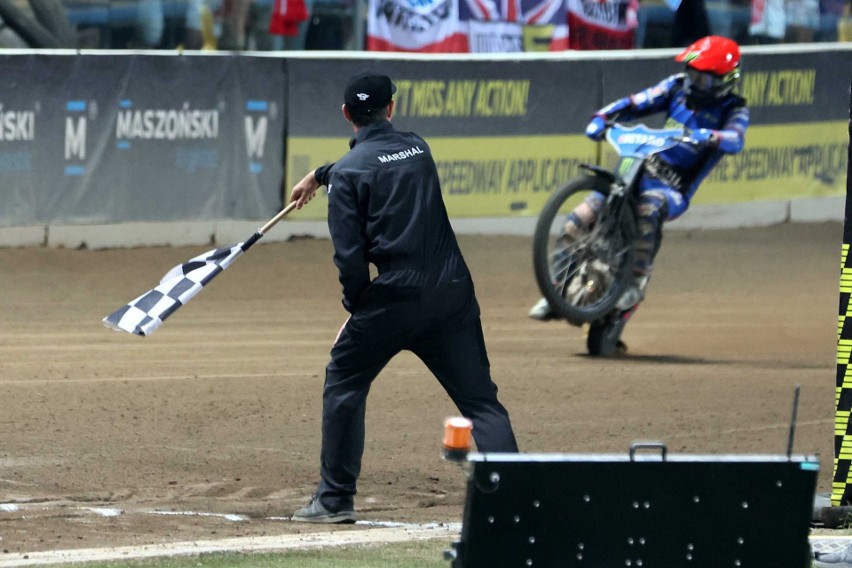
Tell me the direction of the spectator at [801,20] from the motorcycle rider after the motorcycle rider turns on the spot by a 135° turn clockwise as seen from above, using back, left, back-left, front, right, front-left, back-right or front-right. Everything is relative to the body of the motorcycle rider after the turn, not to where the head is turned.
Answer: front

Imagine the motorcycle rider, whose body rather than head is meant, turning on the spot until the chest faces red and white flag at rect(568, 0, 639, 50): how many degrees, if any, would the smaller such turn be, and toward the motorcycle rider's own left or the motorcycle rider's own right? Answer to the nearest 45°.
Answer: approximately 135° to the motorcycle rider's own right

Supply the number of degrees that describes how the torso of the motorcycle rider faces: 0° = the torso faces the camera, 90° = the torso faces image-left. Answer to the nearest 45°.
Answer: approximately 45°

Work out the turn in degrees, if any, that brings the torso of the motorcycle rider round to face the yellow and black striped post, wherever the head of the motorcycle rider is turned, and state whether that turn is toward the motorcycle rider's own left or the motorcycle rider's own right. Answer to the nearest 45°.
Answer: approximately 45° to the motorcycle rider's own left

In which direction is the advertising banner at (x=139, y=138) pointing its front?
toward the camera

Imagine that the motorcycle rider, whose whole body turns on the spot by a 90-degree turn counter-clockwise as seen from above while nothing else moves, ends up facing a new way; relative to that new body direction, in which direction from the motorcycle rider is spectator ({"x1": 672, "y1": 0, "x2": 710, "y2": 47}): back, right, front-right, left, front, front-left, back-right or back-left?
back-left

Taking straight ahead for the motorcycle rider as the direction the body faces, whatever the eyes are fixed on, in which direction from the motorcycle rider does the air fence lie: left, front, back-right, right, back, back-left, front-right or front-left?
right

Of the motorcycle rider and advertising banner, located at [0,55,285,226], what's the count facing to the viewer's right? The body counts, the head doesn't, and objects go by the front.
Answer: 0

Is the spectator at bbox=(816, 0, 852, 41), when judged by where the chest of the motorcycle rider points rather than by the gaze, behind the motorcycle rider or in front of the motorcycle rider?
behind

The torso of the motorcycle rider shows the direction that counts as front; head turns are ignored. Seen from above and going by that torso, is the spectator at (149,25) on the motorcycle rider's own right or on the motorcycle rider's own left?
on the motorcycle rider's own right

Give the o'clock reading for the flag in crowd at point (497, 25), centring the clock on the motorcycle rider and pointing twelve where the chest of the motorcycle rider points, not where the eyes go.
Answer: The flag in crowd is roughly at 4 o'clock from the motorcycle rider.
